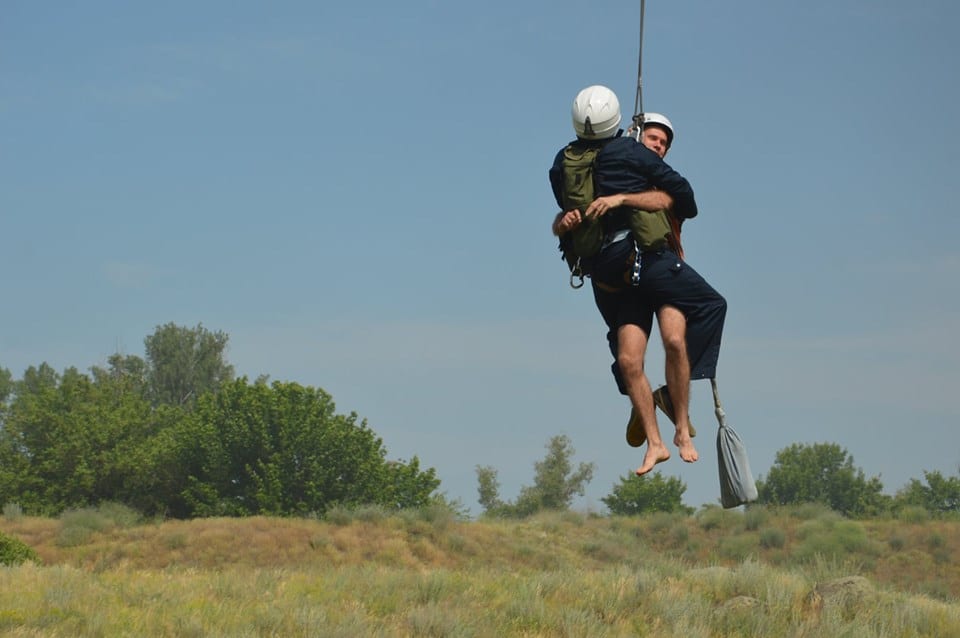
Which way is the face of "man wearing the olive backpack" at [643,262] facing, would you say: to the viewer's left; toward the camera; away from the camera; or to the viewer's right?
away from the camera

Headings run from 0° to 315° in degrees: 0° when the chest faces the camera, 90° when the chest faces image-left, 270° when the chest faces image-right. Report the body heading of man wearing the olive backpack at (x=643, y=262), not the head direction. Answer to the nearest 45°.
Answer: approximately 225°
